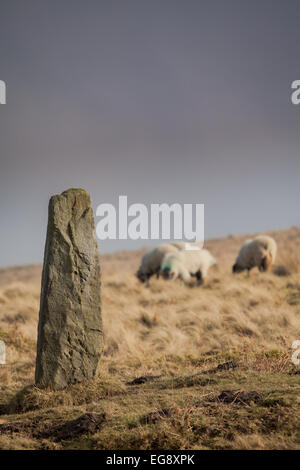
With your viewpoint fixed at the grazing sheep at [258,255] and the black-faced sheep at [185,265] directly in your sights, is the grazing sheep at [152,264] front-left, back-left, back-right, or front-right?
front-right

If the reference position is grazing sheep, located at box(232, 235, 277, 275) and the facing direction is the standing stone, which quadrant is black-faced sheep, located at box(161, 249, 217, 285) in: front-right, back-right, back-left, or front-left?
front-right

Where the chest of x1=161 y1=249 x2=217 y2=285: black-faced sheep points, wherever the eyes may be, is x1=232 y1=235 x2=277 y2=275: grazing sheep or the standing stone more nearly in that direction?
the standing stone

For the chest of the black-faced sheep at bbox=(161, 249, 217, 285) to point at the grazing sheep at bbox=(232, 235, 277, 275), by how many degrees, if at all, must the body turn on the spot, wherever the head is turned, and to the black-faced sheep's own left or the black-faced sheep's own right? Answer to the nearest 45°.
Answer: approximately 180°

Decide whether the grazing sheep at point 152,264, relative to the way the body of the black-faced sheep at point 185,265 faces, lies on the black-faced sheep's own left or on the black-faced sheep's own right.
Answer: on the black-faced sheep's own right

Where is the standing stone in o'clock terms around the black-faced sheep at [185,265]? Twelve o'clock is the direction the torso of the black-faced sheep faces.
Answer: The standing stone is roughly at 9 o'clock from the black-faced sheep.

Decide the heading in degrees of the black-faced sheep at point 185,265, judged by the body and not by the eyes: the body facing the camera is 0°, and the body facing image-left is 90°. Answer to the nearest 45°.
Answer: approximately 90°

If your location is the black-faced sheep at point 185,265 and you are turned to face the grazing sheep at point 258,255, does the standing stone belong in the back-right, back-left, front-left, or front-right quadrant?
back-right
